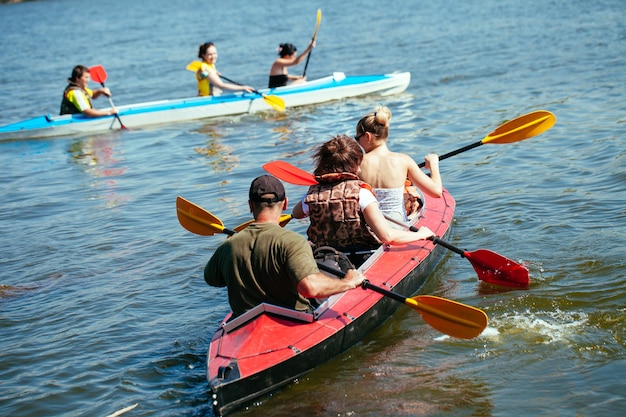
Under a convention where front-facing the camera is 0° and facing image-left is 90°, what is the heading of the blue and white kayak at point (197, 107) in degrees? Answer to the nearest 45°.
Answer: approximately 270°

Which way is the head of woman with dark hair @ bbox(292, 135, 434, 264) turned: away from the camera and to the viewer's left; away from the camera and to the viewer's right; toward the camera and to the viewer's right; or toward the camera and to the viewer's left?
away from the camera and to the viewer's right

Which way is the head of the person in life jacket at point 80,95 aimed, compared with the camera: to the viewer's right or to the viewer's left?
to the viewer's right

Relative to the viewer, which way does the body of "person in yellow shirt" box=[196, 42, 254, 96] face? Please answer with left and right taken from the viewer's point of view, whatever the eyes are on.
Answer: facing to the right of the viewer

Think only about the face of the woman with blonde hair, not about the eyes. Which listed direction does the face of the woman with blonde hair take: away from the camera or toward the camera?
away from the camera

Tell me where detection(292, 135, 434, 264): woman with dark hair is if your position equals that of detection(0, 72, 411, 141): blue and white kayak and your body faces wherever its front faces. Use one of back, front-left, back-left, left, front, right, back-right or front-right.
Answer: right

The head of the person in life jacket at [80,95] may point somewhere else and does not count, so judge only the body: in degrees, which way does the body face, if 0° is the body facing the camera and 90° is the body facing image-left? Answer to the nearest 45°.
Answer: approximately 270°

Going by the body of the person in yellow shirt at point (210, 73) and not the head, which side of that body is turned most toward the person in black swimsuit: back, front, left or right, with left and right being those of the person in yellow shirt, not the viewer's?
front
